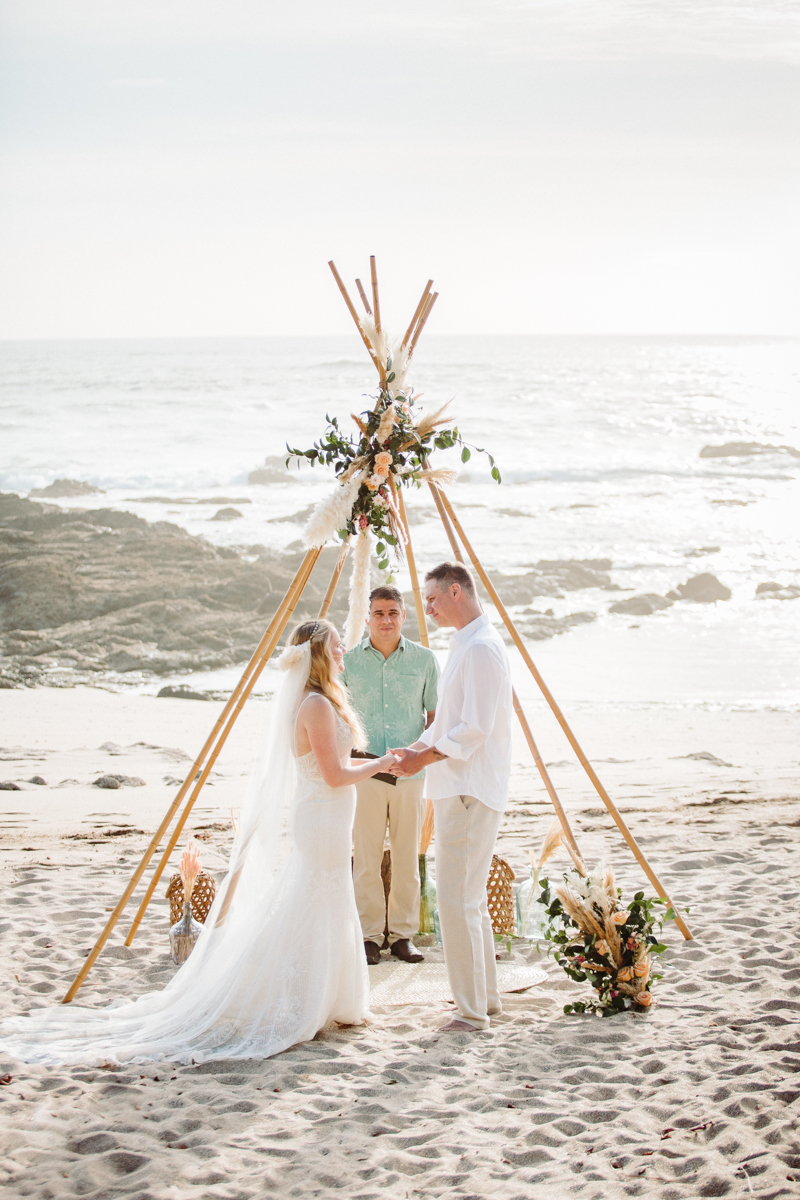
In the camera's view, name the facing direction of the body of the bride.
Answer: to the viewer's right

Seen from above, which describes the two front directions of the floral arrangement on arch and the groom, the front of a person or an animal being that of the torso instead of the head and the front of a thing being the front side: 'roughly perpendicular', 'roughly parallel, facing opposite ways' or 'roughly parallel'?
roughly perpendicular

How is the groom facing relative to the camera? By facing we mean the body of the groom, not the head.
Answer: to the viewer's left

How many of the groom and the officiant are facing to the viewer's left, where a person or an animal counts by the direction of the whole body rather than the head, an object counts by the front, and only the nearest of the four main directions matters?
1

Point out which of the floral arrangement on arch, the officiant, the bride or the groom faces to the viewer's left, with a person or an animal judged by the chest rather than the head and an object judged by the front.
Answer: the groom

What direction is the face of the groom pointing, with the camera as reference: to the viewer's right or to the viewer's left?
to the viewer's left

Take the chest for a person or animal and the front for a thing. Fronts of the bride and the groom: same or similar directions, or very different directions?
very different directions

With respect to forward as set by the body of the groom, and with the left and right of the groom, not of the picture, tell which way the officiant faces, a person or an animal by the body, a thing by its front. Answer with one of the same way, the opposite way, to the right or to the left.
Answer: to the left

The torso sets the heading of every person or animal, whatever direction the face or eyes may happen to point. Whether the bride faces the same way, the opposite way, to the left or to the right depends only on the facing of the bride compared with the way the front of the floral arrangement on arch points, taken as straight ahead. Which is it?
to the left

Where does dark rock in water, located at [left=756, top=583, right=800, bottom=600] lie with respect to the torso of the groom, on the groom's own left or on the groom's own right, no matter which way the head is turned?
on the groom's own right
